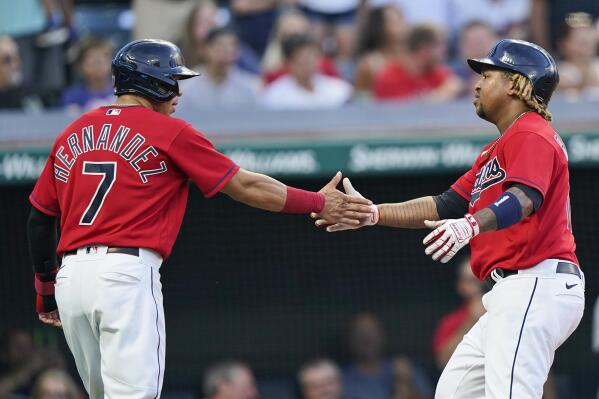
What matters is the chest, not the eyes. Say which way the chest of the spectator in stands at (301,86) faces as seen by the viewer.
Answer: toward the camera

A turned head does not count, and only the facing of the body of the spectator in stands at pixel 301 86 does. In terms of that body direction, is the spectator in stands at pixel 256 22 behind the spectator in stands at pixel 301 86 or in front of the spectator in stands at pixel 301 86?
behind

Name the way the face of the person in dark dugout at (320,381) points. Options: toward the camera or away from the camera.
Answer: toward the camera

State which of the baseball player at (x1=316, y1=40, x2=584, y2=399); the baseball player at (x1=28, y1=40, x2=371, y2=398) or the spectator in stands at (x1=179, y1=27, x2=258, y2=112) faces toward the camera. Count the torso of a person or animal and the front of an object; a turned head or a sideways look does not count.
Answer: the spectator in stands

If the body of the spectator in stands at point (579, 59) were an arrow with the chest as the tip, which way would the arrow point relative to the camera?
toward the camera

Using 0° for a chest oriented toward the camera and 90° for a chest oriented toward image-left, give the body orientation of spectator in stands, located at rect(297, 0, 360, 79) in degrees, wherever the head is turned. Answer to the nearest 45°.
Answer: approximately 0°

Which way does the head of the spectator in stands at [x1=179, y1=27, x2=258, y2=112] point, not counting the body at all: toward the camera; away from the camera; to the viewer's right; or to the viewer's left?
toward the camera

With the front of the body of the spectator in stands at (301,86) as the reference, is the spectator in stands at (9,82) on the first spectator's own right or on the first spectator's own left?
on the first spectator's own right

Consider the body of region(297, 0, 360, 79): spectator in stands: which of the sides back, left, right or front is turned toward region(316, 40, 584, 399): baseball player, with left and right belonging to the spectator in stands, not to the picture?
front

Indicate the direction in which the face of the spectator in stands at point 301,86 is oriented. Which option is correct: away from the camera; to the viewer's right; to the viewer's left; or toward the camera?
toward the camera

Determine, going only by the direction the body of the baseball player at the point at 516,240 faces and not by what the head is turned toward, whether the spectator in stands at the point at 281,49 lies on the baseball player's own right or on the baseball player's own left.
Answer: on the baseball player's own right

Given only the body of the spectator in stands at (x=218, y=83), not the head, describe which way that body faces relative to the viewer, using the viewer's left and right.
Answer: facing the viewer

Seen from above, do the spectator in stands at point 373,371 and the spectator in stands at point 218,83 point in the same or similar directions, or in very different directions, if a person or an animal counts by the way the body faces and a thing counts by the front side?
same or similar directions

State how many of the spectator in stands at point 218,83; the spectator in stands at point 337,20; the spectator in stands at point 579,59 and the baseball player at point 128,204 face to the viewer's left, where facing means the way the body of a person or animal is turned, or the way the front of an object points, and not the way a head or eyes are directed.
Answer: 0

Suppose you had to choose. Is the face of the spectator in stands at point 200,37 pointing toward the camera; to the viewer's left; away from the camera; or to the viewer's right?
toward the camera
